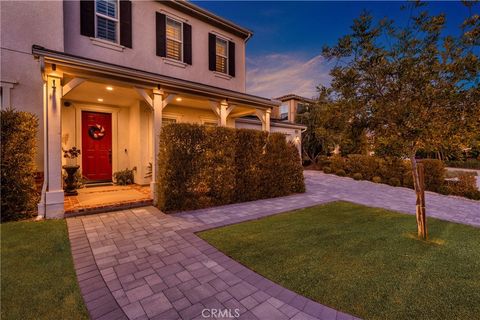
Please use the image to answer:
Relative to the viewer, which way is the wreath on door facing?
toward the camera

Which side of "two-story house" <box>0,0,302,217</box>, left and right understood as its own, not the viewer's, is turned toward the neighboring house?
left

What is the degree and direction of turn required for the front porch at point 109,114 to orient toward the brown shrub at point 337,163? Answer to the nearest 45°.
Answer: approximately 45° to its left

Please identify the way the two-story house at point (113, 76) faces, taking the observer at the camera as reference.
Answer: facing the viewer and to the right of the viewer

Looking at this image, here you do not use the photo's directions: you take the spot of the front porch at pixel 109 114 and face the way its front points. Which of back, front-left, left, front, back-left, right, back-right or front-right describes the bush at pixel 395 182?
front-left

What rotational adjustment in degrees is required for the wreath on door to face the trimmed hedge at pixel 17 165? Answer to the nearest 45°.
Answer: approximately 45° to its right

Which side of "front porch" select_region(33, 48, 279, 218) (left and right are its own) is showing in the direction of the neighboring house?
left

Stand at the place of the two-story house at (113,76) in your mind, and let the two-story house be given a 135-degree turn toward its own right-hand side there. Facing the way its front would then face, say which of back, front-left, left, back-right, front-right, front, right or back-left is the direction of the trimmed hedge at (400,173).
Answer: back

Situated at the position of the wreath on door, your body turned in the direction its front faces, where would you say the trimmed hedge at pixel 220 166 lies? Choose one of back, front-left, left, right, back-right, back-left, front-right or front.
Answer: front-left

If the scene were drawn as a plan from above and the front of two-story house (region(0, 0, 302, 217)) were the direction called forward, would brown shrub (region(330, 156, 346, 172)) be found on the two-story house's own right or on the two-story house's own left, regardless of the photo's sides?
on the two-story house's own left

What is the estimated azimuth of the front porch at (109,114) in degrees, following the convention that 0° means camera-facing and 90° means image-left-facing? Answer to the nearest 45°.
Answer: approximately 315°

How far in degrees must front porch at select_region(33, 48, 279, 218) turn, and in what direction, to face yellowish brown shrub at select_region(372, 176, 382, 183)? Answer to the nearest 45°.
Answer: approximately 45° to its left

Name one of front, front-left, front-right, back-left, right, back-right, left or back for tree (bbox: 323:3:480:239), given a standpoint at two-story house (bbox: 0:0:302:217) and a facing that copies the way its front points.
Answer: front

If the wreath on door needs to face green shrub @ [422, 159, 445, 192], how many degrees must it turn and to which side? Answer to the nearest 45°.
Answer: approximately 45° to its left

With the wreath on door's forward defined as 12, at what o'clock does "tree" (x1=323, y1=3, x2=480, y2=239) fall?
The tree is roughly at 11 o'clock from the wreath on door.

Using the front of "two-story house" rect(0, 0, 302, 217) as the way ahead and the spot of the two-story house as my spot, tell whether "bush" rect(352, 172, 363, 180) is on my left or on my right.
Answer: on my left
